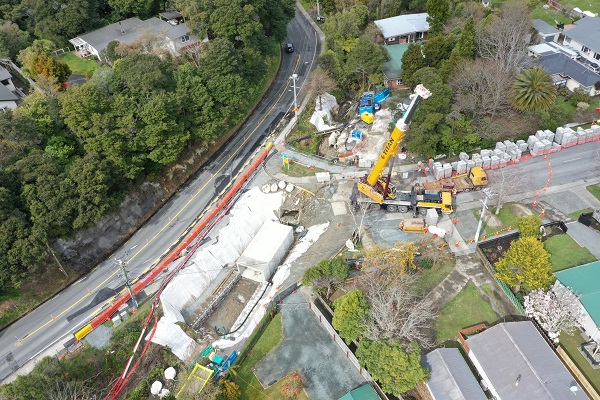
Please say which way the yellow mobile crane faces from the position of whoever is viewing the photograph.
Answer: facing to the right of the viewer

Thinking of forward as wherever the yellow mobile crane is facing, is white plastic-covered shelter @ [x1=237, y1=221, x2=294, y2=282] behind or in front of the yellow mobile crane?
behind

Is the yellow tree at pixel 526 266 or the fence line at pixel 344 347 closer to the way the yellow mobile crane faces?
the yellow tree

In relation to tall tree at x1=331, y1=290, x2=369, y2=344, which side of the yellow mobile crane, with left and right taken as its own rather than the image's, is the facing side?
right

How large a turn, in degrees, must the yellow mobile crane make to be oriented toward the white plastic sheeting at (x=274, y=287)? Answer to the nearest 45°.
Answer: approximately 135° to its right

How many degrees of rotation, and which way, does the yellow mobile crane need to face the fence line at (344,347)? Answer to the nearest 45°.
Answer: approximately 90° to its right

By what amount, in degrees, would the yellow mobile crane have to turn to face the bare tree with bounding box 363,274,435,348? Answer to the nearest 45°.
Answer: approximately 90° to its right

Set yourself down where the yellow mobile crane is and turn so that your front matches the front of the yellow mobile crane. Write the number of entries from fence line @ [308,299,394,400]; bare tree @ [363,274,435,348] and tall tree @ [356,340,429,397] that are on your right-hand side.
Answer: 3
